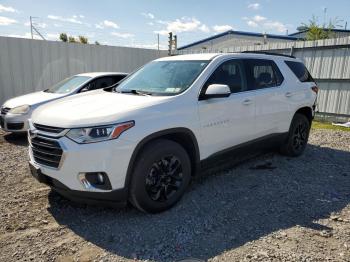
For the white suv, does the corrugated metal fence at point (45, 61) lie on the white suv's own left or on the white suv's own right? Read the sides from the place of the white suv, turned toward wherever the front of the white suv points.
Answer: on the white suv's own right

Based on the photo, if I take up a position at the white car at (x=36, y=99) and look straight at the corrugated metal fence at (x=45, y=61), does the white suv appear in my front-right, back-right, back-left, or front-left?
back-right

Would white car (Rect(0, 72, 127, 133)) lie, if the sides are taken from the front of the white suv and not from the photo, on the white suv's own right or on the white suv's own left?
on the white suv's own right

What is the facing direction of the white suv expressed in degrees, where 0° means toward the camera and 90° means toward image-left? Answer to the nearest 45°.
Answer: approximately 45°

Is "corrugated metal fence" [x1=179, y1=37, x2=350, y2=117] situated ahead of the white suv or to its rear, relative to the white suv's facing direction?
to the rear

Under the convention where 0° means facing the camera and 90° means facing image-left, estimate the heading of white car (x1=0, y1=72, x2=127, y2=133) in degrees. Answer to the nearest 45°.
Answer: approximately 45°

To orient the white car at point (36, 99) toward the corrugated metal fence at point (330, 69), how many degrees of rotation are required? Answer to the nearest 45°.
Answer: approximately 135° to its left

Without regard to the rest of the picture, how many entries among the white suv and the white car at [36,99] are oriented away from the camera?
0

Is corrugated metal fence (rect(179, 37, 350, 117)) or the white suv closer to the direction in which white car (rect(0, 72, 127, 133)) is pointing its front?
the white suv

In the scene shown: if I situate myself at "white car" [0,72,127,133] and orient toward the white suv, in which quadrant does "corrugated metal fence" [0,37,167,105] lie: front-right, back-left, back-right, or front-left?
back-left
